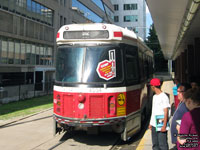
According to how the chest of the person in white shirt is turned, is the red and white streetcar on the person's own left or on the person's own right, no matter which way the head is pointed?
on the person's own right

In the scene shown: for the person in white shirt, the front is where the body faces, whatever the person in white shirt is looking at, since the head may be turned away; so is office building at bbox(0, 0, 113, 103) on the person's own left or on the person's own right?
on the person's own right

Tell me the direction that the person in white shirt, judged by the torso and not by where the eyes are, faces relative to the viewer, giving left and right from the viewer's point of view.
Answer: facing the viewer and to the left of the viewer
